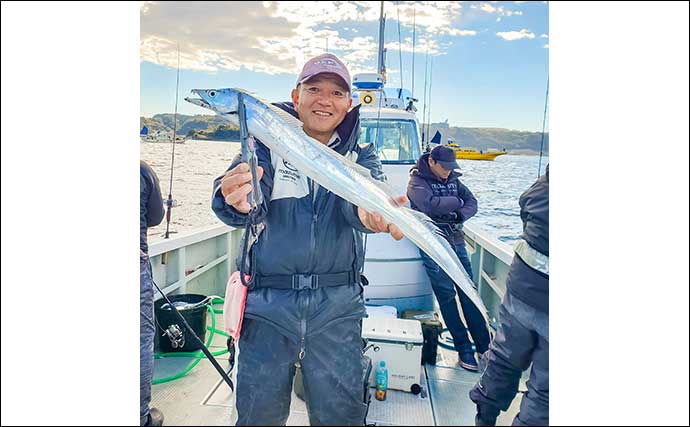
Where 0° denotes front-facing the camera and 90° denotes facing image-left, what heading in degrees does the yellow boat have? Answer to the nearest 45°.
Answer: approximately 270°

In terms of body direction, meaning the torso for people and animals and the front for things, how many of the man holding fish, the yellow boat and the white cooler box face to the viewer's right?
1

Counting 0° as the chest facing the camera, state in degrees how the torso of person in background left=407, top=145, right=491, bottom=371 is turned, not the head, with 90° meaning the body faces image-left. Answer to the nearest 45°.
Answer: approximately 315°

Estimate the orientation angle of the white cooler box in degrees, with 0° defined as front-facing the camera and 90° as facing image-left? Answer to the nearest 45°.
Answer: approximately 0°

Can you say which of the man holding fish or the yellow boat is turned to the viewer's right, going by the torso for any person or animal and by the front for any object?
the yellow boat

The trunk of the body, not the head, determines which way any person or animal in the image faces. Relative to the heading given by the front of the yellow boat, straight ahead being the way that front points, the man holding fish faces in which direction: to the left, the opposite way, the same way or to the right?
to the right
